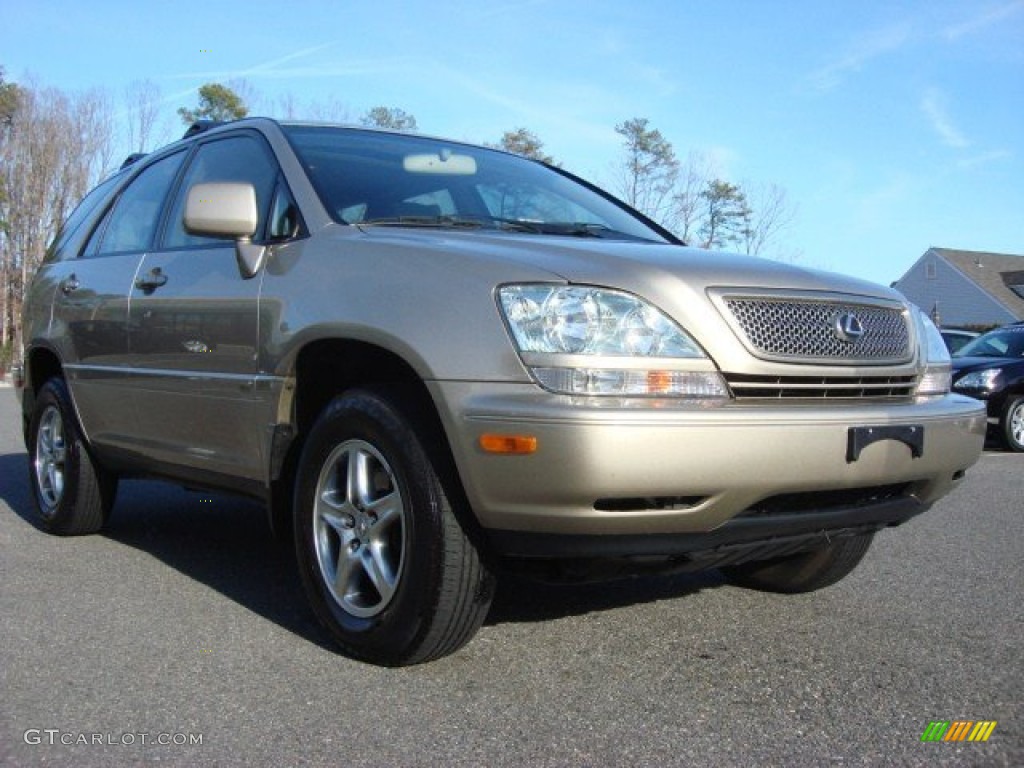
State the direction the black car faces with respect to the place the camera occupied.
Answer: facing the viewer and to the left of the viewer

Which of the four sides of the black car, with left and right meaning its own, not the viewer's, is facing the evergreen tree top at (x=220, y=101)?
right

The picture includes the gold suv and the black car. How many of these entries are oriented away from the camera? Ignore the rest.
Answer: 0

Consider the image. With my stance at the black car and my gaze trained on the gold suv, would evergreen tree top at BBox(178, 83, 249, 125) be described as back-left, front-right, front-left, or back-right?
back-right

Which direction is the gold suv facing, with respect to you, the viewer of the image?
facing the viewer and to the right of the viewer

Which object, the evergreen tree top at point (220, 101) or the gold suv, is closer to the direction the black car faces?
the gold suv

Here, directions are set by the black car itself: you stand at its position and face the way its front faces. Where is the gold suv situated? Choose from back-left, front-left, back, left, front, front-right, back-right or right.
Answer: front-left

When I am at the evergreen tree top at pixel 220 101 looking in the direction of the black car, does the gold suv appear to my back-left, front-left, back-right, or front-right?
front-right

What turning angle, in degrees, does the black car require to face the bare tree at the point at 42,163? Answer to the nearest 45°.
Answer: approximately 90° to its right

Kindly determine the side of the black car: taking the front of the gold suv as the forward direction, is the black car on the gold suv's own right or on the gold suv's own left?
on the gold suv's own left

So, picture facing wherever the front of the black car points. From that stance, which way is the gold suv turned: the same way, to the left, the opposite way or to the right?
to the left
